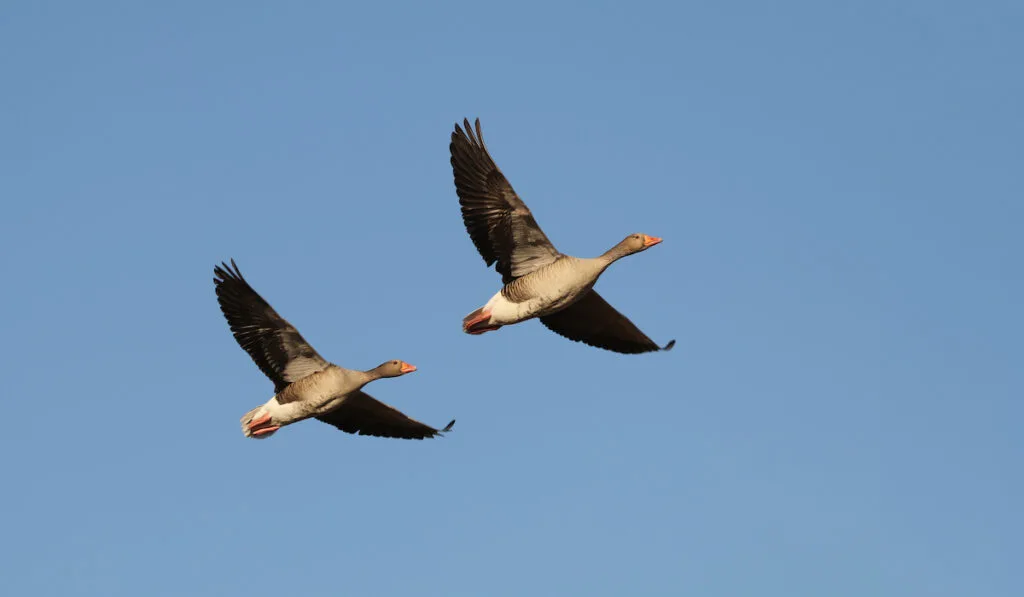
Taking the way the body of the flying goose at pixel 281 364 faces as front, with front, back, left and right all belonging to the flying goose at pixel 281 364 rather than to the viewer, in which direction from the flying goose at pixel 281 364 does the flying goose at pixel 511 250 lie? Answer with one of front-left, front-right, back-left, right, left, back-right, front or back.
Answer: front

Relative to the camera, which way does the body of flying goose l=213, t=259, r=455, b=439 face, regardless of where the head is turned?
to the viewer's right

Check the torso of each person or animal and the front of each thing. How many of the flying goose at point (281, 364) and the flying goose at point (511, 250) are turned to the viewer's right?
2

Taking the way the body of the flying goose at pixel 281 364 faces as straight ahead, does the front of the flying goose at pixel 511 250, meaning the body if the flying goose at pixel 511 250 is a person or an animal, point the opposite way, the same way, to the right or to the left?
the same way

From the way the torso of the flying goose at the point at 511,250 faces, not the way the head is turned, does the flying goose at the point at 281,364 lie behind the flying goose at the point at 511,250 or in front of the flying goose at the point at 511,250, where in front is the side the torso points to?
behind

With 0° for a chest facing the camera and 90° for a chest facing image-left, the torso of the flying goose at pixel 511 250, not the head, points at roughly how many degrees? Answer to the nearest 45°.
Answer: approximately 270°
